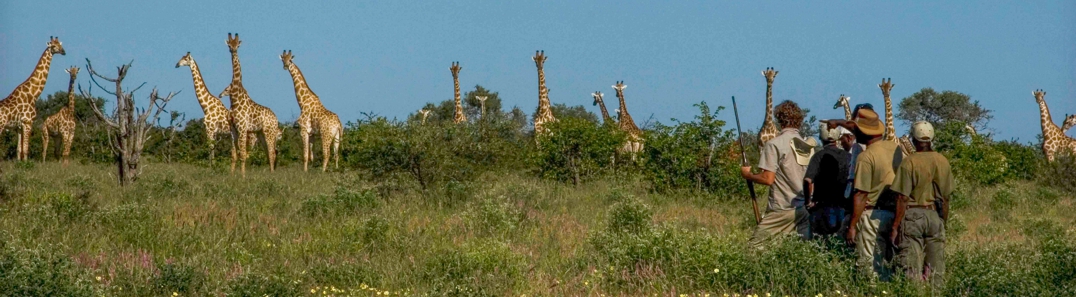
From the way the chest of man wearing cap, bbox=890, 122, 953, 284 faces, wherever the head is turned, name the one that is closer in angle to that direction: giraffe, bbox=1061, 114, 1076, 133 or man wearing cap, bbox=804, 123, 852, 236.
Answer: the giraffe

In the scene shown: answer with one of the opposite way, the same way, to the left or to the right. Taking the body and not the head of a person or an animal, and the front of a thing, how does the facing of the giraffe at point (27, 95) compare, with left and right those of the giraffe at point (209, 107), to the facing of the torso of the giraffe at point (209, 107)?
the opposite way

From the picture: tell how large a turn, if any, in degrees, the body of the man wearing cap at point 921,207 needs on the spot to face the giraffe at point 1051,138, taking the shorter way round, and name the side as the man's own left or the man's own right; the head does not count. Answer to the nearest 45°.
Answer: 0° — they already face it

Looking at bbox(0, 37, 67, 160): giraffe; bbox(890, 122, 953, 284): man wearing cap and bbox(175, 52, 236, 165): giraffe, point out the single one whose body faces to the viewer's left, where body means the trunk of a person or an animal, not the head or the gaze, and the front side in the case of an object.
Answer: bbox(175, 52, 236, 165): giraffe

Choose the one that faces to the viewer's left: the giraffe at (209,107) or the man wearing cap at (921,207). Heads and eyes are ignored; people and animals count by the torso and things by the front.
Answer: the giraffe

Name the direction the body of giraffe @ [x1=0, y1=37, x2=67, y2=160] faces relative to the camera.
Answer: to the viewer's right

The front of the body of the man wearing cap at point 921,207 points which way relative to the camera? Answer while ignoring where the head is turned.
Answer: away from the camera

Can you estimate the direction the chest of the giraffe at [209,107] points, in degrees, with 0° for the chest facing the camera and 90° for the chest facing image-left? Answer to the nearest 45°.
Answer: approximately 90°

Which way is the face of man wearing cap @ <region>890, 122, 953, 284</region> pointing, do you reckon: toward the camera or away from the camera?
away from the camera
